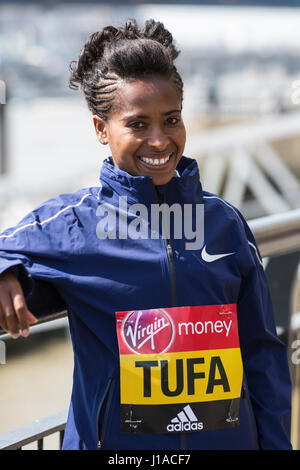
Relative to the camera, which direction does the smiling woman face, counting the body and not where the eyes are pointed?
toward the camera
